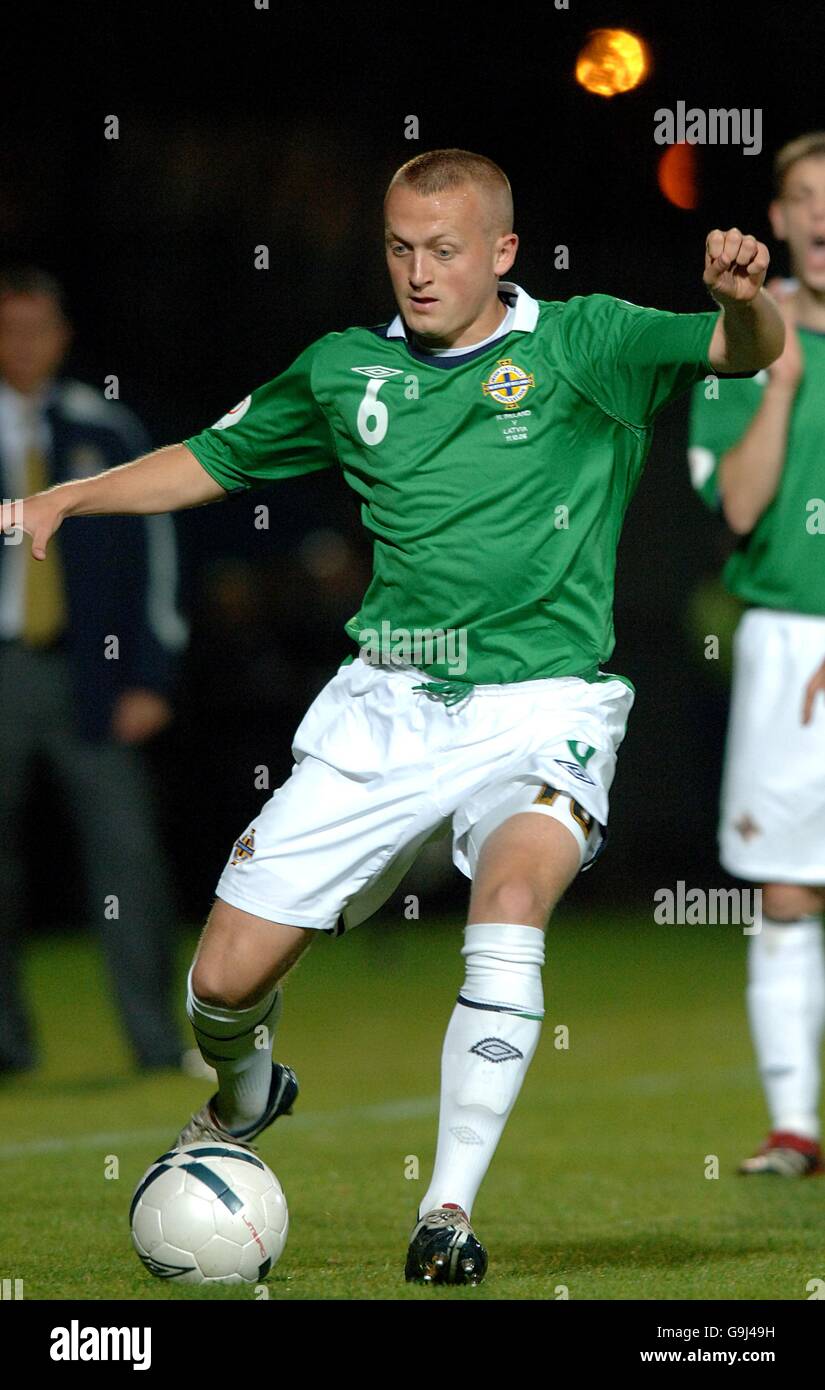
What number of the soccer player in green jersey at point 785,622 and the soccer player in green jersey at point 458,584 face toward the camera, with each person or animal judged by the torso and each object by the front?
2

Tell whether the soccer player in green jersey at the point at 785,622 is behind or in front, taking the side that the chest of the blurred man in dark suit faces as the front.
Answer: in front

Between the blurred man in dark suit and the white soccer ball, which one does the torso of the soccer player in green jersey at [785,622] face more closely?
the white soccer ball

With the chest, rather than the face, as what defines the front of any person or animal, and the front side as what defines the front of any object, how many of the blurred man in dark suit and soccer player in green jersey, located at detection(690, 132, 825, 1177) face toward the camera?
2

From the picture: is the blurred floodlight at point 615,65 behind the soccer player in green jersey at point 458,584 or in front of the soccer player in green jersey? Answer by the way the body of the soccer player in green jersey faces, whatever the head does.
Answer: behind

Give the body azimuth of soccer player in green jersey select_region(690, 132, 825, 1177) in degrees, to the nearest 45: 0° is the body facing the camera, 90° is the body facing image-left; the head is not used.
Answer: approximately 0°

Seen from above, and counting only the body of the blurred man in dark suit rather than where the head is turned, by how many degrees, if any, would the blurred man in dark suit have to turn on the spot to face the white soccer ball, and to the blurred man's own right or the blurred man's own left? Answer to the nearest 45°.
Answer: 0° — they already face it
